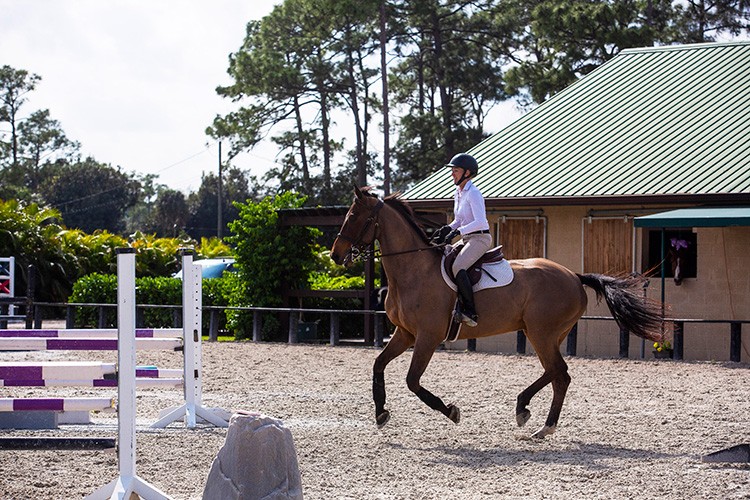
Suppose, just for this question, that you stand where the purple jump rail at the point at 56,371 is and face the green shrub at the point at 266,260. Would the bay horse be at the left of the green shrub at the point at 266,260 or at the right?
right

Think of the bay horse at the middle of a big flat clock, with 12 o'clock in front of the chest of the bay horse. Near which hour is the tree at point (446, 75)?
The tree is roughly at 3 o'clock from the bay horse.

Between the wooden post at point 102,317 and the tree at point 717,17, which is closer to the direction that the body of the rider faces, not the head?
the wooden post

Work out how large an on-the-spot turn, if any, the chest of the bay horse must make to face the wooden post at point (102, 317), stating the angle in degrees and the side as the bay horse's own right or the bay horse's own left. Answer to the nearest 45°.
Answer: approximately 45° to the bay horse's own right

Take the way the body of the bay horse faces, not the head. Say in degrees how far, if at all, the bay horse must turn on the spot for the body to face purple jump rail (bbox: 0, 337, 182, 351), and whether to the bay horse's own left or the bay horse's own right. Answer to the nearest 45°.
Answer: approximately 45° to the bay horse's own left

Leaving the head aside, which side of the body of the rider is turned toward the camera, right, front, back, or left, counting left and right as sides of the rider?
left

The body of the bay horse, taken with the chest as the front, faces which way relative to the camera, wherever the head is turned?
to the viewer's left
